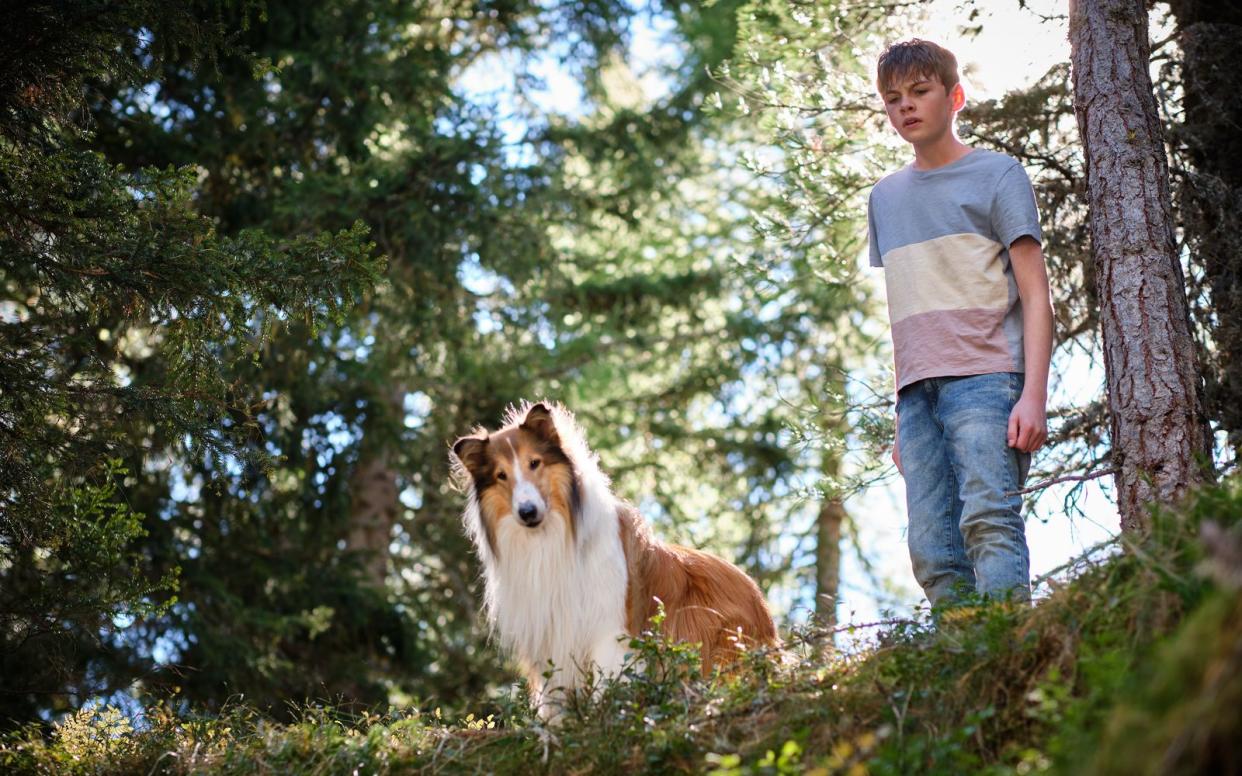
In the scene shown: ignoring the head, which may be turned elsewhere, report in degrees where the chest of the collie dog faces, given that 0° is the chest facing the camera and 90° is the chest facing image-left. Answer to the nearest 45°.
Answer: approximately 45°

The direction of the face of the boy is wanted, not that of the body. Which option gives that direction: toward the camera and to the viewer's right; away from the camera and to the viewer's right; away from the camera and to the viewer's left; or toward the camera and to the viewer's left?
toward the camera and to the viewer's left

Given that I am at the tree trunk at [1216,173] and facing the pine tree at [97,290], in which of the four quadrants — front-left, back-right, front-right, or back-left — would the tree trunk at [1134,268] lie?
front-left

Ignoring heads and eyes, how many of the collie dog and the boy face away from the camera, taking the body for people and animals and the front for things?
0

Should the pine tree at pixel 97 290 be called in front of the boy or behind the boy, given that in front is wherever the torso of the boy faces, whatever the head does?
in front

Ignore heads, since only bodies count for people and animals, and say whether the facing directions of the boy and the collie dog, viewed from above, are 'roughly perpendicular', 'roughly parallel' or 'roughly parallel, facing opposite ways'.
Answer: roughly parallel

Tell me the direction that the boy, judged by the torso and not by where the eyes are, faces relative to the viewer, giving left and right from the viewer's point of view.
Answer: facing the viewer and to the left of the viewer

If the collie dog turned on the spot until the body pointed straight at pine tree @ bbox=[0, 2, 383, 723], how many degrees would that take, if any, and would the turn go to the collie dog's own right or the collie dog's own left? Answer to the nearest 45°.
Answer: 0° — it already faces it

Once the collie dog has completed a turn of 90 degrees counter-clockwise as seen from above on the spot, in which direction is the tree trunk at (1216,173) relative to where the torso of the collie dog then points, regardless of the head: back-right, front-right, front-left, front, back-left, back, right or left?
front-left

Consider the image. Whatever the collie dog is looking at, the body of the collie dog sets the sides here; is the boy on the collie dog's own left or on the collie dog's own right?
on the collie dog's own left

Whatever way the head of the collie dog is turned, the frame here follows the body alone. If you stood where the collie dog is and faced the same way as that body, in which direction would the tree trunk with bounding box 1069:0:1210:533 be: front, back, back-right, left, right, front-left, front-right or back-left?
left
